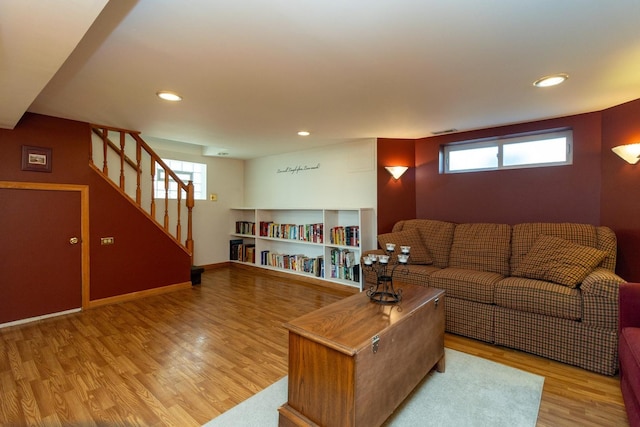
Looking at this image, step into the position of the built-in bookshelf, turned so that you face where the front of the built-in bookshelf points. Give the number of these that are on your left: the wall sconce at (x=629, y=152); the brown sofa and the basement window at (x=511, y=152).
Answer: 3

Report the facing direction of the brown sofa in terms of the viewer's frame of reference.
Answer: facing the viewer and to the left of the viewer

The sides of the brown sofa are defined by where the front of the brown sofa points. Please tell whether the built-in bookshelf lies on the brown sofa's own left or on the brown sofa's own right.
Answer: on the brown sofa's own right

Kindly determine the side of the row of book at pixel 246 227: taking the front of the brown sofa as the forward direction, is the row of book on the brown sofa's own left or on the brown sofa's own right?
on the brown sofa's own right

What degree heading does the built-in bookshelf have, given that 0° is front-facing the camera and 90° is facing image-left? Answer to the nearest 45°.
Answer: approximately 45°

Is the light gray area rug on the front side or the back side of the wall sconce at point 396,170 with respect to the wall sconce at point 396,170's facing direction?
on the front side

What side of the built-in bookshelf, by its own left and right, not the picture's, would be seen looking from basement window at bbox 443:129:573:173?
left

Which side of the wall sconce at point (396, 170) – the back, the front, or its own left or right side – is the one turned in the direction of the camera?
front

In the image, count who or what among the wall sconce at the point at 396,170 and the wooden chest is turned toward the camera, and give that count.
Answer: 1
